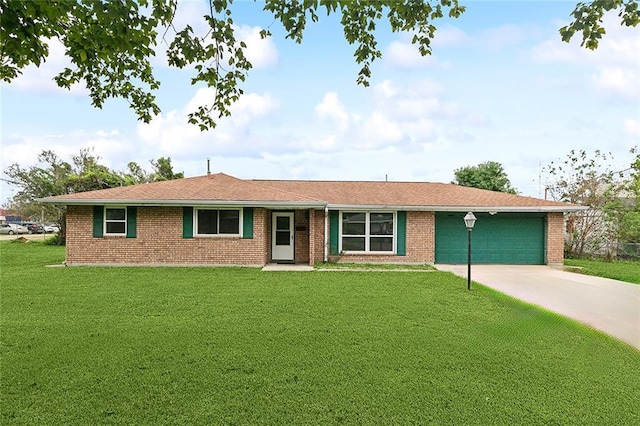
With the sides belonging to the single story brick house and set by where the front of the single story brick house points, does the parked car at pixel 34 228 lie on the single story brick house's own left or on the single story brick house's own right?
on the single story brick house's own right

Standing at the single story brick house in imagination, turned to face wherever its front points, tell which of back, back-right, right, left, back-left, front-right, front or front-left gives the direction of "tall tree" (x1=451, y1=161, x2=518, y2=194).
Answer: back-left

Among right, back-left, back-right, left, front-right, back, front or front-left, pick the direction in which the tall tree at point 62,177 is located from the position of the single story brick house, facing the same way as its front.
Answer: back-right

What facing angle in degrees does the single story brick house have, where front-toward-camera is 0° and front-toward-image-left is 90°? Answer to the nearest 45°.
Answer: approximately 0°

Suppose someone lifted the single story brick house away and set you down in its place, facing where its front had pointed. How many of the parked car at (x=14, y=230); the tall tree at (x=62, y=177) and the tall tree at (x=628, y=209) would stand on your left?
1

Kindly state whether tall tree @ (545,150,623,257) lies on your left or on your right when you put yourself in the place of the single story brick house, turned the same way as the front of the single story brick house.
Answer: on your left

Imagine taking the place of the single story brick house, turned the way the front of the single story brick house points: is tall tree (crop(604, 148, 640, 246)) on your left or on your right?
on your left
